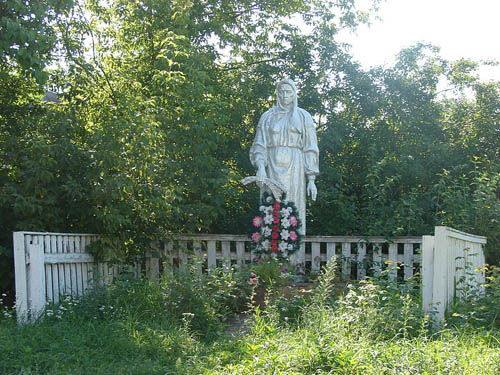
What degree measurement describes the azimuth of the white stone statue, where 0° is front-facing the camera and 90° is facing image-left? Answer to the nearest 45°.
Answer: approximately 0°

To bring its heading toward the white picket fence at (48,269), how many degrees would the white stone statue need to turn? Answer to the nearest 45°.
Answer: approximately 45° to its right
